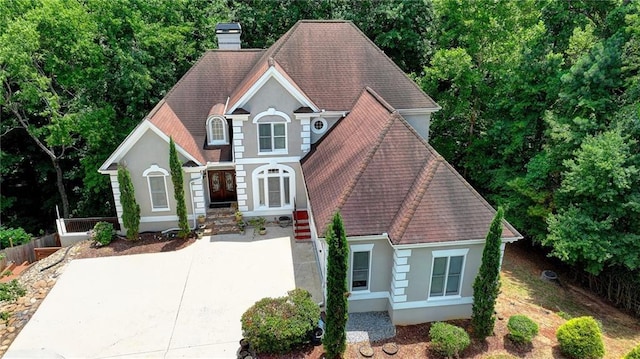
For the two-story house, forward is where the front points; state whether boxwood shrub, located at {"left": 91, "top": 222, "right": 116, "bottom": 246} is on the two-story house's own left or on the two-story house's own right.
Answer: on the two-story house's own right

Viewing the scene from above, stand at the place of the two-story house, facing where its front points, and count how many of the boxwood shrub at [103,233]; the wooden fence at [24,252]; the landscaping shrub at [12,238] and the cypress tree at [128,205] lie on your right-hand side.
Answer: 4

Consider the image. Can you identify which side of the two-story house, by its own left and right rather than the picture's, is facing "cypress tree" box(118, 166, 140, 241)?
right

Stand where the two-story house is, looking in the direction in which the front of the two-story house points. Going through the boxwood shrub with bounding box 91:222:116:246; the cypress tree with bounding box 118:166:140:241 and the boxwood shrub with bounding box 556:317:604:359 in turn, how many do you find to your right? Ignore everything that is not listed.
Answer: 2

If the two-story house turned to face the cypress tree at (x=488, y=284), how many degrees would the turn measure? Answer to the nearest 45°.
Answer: approximately 45° to its left

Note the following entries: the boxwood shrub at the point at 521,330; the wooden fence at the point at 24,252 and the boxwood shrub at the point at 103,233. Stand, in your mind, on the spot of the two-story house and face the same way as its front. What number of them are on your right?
2

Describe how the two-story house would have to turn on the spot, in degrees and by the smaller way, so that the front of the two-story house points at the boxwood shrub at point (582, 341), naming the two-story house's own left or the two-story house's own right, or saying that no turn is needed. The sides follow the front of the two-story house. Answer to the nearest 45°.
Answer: approximately 45° to the two-story house's own left

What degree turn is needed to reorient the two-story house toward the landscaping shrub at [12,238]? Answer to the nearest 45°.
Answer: approximately 90° to its right

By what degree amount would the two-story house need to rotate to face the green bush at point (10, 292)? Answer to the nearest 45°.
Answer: approximately 90° to its right

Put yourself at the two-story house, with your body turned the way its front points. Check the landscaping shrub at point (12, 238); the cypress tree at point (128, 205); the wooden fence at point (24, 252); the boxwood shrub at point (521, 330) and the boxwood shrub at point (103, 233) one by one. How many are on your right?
4

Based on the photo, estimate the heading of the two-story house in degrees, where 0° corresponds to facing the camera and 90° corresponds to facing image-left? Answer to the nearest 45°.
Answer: approximately 0°

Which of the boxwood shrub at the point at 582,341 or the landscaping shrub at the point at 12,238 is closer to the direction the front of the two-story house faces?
the boxwood shrub

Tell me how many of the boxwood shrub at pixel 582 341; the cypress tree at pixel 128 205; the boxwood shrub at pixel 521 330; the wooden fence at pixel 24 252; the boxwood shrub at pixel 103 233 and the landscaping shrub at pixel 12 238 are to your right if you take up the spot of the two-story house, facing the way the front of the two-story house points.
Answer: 4

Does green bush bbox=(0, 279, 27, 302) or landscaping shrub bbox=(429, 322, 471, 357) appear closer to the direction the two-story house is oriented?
the landscaping shrub
